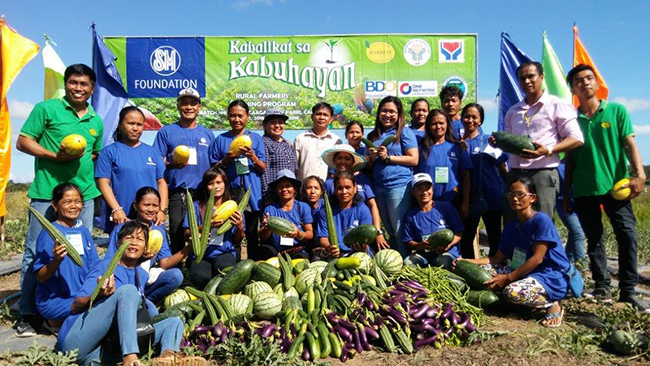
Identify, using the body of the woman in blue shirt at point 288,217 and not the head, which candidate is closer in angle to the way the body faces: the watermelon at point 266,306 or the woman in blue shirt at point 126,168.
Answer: the watermelon

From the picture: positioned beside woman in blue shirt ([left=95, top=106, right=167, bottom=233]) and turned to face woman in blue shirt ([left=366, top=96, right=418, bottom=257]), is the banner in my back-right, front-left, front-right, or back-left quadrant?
front-left

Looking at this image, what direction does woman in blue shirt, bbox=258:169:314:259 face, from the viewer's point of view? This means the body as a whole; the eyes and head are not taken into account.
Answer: toward the camera

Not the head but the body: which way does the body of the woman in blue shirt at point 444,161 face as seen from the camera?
toward the camera

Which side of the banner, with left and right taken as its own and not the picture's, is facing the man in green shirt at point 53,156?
front

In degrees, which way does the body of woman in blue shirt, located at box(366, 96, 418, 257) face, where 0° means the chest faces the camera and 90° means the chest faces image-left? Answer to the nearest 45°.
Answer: approximately 45°

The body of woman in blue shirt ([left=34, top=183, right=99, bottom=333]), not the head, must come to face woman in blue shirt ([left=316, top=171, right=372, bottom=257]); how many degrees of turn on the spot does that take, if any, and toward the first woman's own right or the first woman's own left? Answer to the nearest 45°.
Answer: approximately 45° to the first woman's own left

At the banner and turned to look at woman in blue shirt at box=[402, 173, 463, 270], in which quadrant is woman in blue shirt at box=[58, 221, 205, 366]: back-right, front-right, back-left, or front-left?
front-right

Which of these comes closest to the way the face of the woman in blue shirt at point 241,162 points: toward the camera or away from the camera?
toward the camera

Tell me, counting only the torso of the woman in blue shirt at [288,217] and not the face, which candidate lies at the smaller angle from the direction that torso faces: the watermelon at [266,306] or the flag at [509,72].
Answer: the watermelon

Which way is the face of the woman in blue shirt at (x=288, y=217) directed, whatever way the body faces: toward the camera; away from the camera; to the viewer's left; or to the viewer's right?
toward the camera

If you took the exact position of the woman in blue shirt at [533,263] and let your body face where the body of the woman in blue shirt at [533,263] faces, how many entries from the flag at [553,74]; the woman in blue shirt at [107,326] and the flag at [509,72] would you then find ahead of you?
1

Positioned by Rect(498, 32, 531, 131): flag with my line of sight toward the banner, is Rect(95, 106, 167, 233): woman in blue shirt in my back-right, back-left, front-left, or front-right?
front-left

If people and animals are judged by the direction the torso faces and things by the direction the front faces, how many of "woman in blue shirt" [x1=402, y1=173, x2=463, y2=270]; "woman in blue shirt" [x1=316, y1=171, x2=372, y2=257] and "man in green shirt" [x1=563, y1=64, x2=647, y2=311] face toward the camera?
3
